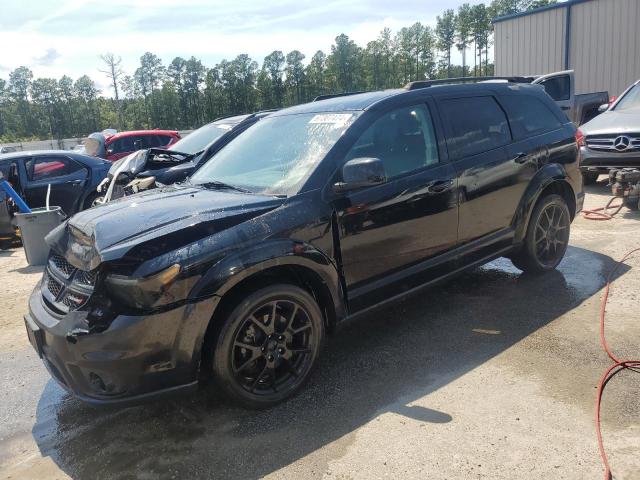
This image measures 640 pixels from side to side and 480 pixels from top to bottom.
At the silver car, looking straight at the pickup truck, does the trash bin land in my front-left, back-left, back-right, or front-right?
back-left

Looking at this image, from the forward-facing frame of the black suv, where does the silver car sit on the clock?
The silver car is roughly at 6 o'clock from the black suv.

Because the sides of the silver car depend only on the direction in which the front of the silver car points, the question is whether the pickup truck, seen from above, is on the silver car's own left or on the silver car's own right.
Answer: on the silver car's own right

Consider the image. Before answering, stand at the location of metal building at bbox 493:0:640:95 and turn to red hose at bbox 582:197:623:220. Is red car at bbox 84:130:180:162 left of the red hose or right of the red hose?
right

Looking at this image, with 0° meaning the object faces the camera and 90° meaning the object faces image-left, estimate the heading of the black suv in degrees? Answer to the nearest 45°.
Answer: approximately 45°

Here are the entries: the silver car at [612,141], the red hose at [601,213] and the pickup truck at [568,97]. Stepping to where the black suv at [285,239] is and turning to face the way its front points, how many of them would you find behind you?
3

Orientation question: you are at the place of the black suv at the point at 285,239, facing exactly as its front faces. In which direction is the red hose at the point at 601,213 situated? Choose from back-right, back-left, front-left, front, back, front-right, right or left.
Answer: back

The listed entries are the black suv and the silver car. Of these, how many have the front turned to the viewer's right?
0

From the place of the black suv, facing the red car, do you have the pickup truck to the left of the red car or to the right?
right

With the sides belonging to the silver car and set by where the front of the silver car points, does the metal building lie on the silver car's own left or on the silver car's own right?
on the silver car's own right

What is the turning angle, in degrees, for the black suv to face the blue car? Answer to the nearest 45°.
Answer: approximately 90° to its right

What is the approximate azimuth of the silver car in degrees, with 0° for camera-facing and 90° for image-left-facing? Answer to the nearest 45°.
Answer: approximately 45°

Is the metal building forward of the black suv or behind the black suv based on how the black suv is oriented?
behind

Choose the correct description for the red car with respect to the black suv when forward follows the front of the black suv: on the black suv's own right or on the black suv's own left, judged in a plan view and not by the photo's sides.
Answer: on the black suv's own right

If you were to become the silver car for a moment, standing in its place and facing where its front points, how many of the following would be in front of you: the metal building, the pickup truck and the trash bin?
1
